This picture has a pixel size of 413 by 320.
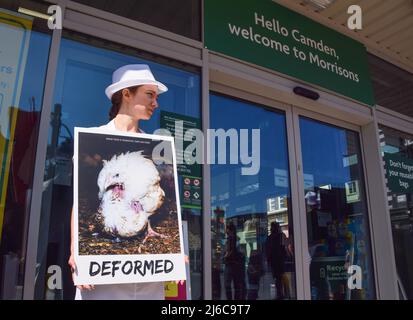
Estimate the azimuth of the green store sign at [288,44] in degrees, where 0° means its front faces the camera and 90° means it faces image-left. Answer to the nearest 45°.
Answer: approximately 315°

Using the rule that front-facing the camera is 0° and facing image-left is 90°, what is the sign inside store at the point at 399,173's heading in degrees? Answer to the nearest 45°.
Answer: approximately 315°

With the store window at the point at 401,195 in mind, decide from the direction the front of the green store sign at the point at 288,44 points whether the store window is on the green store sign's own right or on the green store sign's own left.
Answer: on the green store sign's own left

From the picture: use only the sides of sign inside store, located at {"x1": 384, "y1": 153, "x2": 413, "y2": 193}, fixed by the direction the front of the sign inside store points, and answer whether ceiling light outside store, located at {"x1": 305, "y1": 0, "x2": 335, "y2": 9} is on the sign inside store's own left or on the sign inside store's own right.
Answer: on the sign inside store's own right

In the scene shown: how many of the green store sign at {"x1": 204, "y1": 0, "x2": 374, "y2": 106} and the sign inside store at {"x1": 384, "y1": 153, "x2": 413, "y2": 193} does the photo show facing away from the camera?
0

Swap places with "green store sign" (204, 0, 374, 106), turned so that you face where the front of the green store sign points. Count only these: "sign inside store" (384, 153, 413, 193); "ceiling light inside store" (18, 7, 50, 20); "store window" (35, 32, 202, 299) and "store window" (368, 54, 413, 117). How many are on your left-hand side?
2

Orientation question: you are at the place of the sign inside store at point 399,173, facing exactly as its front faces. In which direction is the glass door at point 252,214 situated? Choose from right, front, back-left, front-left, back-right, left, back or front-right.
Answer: right

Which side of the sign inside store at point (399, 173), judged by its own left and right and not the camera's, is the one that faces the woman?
right

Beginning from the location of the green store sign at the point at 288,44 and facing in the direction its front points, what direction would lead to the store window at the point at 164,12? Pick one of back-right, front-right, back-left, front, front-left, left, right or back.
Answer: right

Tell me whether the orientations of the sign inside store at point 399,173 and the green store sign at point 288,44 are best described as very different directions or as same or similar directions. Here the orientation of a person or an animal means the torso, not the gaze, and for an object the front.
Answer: same or similar directions

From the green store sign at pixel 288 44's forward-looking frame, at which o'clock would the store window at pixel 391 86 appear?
The store window is roughly at 9 o'clock from the green store sign.

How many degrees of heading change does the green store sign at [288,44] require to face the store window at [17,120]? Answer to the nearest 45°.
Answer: approximately 90° to its right

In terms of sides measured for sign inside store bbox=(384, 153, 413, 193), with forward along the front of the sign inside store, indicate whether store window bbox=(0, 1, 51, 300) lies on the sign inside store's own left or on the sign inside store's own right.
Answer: on the sign inside store's own right
